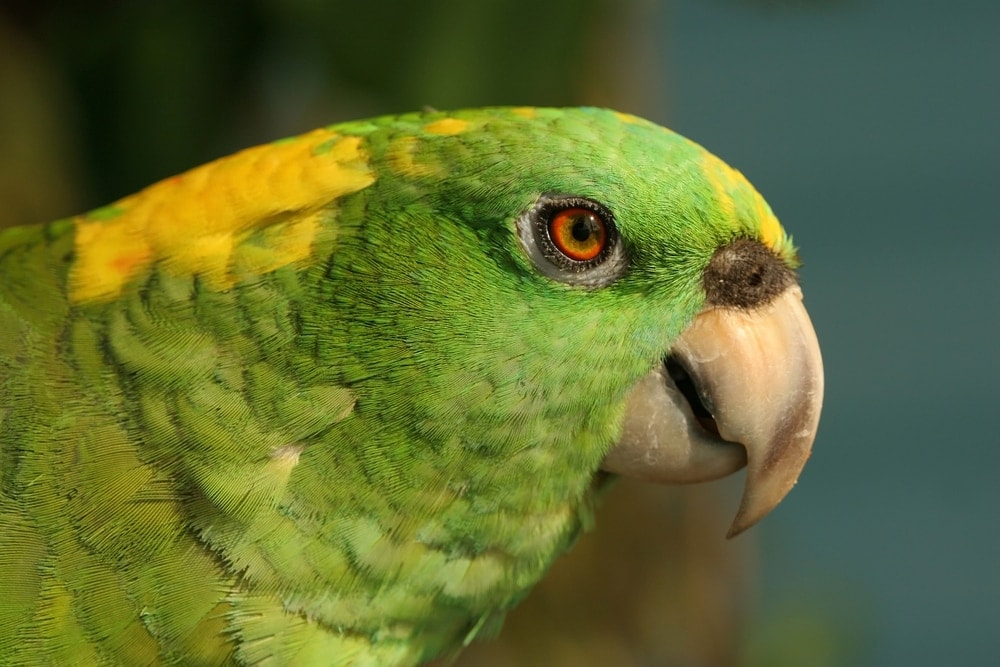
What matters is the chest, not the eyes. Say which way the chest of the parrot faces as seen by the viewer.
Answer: to the viewer's right
